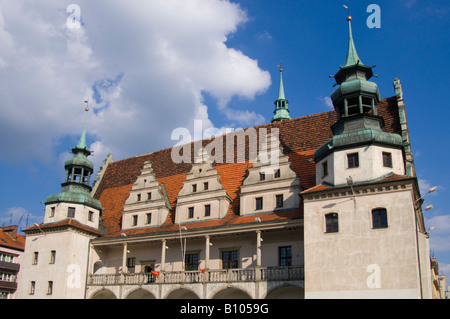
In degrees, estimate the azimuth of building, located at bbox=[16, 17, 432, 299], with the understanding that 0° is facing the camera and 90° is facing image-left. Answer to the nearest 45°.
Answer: approximately 45°

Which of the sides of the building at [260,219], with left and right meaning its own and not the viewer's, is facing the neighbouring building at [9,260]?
right
